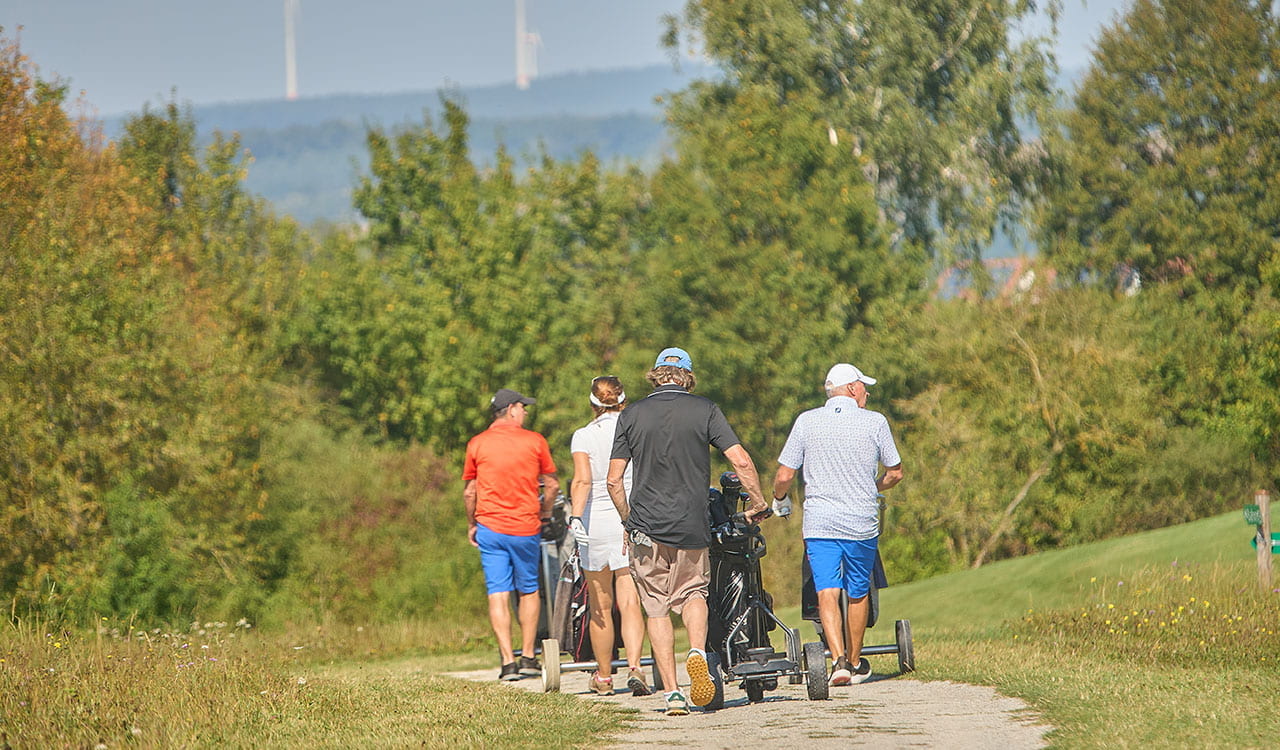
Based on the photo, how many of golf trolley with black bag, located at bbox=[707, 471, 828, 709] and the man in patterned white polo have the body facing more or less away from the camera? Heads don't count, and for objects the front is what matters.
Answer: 2

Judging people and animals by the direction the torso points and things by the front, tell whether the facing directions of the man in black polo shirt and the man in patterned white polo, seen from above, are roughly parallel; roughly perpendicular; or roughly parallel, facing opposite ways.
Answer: roughly parallel

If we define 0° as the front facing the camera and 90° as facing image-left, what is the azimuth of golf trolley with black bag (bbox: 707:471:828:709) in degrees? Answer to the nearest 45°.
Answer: approximately 180°

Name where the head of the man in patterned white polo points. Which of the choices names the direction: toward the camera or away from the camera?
away from the camera

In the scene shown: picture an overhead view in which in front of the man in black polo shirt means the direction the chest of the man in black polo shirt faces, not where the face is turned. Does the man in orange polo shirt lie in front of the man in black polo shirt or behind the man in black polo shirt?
in front

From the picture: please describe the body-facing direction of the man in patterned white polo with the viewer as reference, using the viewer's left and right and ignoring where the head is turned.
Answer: facing away from the viewer

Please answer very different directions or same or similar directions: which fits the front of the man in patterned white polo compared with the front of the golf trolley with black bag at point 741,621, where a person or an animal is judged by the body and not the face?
same or similar directions

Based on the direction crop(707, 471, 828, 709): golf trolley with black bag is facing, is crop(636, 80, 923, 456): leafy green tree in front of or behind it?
in front

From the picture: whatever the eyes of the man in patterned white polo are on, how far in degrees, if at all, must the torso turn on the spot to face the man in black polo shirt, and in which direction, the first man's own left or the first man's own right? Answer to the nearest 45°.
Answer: approximately 135° to the first man's own left

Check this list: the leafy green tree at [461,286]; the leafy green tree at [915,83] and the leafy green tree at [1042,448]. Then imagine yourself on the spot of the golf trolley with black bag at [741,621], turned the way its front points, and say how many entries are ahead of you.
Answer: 3

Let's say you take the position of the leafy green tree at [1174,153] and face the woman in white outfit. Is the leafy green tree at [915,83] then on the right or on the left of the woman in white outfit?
right

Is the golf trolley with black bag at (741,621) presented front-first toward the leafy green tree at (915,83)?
yes

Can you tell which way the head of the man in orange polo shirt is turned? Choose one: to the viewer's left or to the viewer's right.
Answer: to the viewer's right

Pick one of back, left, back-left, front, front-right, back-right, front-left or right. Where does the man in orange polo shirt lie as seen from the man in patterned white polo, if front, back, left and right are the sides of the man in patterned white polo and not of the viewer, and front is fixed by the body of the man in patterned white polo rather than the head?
front-left

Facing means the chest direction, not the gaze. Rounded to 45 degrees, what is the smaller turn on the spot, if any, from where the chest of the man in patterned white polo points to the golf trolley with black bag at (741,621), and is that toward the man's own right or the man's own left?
approximately 135° to the man's own left

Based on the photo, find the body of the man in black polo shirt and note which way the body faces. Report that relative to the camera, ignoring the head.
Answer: away from the camera
